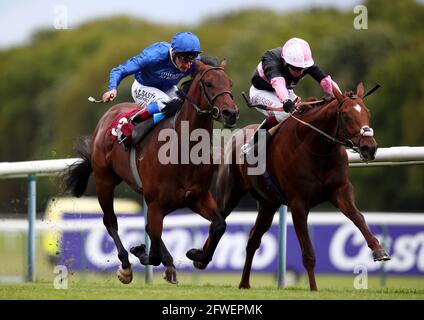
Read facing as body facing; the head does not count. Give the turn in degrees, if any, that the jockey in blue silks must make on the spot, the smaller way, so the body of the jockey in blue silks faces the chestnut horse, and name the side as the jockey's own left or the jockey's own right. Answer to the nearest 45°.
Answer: approximately 45° to the jockey's own left

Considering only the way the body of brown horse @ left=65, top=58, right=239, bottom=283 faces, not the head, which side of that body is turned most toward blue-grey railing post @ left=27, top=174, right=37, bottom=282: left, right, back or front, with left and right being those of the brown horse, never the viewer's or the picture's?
back

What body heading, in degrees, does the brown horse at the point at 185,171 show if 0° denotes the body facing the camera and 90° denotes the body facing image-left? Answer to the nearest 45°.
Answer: approximately 315°

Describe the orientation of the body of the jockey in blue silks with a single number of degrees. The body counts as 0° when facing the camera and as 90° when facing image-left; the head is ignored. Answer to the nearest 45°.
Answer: approximately 315°

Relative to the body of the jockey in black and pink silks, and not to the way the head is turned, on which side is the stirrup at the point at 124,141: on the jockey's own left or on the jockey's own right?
on the jockey's own right
